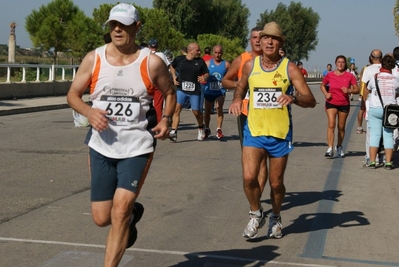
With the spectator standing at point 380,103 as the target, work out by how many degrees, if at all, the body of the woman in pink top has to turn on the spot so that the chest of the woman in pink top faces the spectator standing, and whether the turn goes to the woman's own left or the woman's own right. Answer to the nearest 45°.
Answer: approximately 45° to the woman's own left

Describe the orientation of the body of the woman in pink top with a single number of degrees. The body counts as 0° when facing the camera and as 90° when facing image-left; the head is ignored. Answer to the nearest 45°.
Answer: approximately 0°

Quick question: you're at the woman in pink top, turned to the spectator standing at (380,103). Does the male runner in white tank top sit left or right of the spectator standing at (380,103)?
right

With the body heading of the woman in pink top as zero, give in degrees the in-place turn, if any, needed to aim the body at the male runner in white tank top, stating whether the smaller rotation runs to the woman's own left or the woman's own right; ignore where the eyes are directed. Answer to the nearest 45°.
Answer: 0° — they already face them
